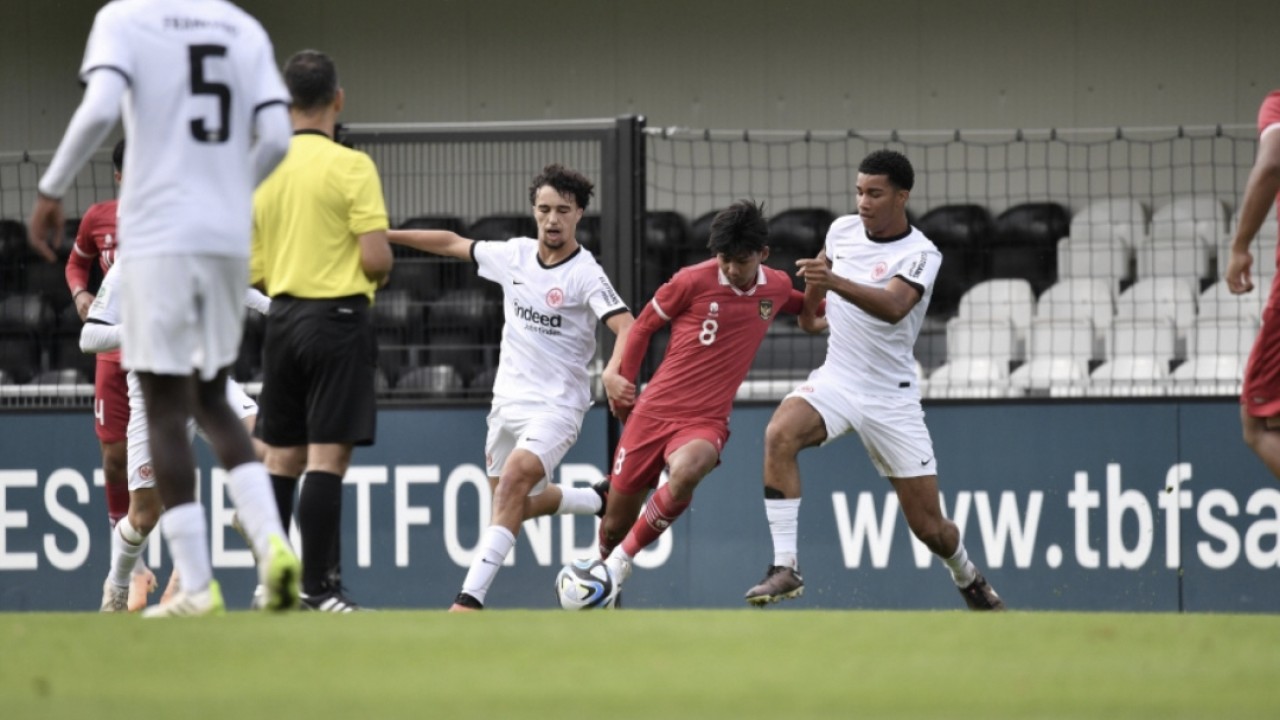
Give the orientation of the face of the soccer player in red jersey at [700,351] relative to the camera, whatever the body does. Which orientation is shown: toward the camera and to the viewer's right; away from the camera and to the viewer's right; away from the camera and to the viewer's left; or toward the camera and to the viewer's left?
toward the camera and to the viewer's left

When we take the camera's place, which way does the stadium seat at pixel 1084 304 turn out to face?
facing the viewer

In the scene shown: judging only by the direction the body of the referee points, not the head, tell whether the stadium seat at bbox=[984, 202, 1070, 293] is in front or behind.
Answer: in front

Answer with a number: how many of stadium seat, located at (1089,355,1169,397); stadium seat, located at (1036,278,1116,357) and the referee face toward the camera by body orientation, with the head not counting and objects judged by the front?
2

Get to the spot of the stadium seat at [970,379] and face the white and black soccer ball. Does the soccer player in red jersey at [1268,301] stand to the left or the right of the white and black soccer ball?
left

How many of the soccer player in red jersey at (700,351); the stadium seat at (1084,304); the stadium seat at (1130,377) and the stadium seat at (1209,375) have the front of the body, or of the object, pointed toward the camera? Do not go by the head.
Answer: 4

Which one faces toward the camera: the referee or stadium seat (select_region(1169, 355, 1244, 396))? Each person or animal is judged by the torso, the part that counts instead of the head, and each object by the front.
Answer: the stadium seat

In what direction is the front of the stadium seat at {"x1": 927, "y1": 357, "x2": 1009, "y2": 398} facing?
toward the camera

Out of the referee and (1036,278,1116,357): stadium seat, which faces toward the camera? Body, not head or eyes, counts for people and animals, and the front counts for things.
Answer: the stadium seat

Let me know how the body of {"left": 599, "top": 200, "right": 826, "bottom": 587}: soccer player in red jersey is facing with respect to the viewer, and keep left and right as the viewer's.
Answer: facing the viewer

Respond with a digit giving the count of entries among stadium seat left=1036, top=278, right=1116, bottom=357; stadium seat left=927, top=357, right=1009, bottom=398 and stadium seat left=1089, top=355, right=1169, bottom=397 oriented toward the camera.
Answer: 3

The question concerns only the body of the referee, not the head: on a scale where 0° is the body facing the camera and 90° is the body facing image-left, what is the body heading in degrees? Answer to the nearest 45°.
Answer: approximately 225°

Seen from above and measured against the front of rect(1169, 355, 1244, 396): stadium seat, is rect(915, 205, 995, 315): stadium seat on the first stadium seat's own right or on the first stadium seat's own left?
on the first stadium seat's own right

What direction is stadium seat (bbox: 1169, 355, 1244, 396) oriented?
toward the camera

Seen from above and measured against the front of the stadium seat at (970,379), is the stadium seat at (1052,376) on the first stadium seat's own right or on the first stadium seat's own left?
on the first stadium seat's own left

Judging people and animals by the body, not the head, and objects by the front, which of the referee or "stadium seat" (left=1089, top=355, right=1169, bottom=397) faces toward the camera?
the stadium seat

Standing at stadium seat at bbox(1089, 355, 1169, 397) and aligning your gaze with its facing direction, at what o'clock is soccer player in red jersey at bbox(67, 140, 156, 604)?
The soccer player in red jersey is roughly at 2 o'clock from the stadium seat.
